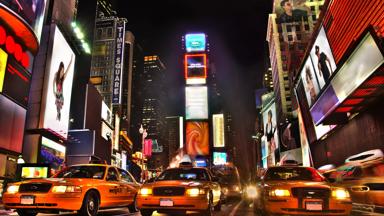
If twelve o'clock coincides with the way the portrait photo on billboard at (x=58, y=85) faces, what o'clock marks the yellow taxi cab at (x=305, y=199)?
The yellow taxi cab is roughly at 1 o'clock from the portrait photo on billboard.

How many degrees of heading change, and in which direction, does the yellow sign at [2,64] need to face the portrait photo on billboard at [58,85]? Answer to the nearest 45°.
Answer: approximately 90° to its left

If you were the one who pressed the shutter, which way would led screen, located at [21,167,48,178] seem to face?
facing the viewer

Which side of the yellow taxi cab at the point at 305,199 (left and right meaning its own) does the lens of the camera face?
front

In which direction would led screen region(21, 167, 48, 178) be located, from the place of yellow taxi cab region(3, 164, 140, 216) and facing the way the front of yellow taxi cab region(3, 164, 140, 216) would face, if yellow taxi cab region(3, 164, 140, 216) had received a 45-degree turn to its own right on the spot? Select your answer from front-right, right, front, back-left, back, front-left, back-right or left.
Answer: right

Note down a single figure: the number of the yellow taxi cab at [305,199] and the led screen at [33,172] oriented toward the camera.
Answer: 2

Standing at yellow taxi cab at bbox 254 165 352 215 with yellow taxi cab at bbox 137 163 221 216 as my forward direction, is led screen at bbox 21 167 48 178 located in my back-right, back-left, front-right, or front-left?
front-right

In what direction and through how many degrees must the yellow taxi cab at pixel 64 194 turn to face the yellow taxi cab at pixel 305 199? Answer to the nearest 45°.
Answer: approximately 90° to its left

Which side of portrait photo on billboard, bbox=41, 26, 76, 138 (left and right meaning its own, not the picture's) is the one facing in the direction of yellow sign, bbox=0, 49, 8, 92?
right

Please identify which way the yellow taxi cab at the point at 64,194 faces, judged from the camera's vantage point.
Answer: facing the viewer and to the left of the viewer

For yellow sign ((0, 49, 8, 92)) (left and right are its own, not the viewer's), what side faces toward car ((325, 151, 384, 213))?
front

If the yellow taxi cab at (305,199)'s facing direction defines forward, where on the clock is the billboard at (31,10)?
The billboard is roughly at 4 o'clock from the yellow taxi cab.

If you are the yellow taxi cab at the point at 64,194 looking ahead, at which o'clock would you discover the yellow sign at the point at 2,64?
The yellow sign is roughly at 4 o'clock from the yellow taxi cab.

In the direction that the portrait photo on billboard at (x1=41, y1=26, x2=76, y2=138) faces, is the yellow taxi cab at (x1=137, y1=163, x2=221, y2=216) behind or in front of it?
in front
